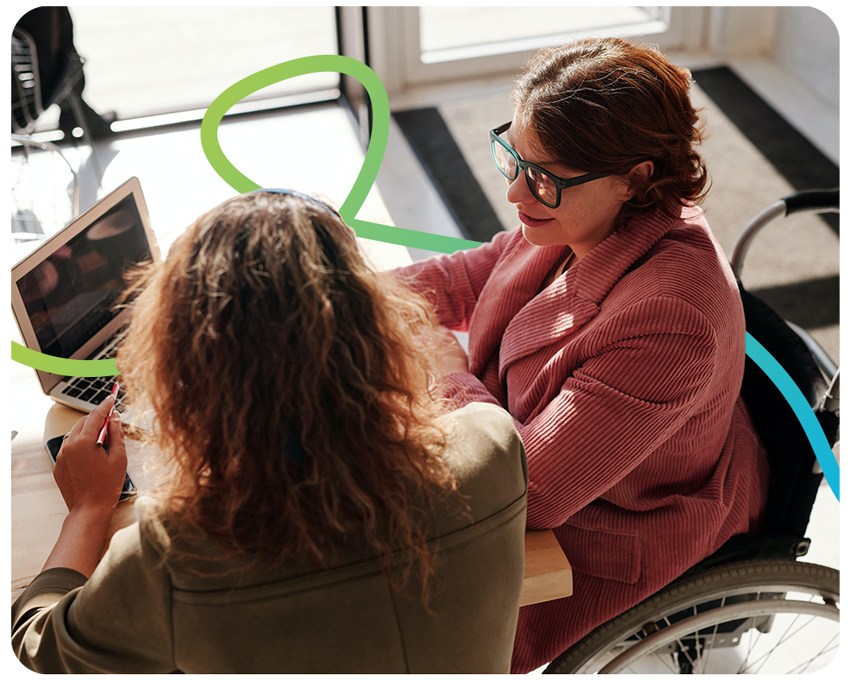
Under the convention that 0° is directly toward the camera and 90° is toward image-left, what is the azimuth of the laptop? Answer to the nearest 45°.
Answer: approximately 315°

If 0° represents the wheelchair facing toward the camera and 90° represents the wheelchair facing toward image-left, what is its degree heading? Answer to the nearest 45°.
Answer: approximately 90°

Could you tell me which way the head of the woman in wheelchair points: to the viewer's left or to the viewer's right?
to the viewer's left

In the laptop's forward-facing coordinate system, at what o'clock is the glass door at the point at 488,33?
The glass door is roughly at 9 o'clock from the laptop.

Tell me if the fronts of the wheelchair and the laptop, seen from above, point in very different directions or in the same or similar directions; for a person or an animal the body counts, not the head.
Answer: very different directions

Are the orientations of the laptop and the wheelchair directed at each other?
yes

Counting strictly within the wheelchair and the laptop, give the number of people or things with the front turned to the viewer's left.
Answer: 1

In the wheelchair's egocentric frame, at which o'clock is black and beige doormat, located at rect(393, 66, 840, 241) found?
The black and beige doormat is roughly at 3 o'clock from the wheelchair.

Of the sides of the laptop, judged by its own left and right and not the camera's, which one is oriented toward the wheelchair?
front

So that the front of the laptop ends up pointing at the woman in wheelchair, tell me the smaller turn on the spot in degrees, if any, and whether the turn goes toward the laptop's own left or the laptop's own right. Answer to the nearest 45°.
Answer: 0° — it already faces them

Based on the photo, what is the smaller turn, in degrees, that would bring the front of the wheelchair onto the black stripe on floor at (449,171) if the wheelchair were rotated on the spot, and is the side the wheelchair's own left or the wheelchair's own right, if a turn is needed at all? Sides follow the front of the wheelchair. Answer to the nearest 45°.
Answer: approximately 45° to the wheelchair's own right

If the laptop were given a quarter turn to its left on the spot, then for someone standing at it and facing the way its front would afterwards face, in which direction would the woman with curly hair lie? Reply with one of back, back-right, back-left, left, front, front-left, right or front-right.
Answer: back-right

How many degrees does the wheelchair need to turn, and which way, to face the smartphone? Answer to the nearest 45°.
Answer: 0° — it already faces it
